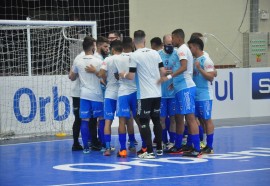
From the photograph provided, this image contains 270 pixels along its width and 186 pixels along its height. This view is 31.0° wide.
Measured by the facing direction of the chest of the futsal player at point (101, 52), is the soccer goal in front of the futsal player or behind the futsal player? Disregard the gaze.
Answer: behind

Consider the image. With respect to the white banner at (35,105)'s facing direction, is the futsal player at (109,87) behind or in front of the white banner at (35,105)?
in front

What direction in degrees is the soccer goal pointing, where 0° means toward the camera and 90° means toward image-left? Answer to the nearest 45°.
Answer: approximately 0°

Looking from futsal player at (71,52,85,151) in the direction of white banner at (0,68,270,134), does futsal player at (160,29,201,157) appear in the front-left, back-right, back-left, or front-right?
back-right

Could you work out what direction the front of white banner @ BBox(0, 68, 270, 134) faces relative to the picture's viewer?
facing the viewer

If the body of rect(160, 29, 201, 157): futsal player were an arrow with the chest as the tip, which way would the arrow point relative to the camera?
to the viewer's left

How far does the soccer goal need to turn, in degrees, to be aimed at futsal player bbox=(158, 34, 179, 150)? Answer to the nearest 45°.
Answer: approximately 45° to its left

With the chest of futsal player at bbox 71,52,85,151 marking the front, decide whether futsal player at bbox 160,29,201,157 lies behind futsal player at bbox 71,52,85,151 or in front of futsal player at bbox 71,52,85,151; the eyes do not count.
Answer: in front

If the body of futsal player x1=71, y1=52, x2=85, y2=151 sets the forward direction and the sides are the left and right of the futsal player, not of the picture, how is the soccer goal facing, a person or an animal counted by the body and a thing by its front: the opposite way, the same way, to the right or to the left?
to the right

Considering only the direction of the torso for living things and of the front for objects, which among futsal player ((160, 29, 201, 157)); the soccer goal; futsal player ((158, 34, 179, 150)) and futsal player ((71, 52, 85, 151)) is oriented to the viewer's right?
futsal player ((71, 52, 85, 151))

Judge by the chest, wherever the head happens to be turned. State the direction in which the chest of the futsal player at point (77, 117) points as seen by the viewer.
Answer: to the viewer's right

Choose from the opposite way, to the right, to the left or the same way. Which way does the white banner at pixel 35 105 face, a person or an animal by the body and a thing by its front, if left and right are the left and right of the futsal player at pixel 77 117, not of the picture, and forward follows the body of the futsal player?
to the right
